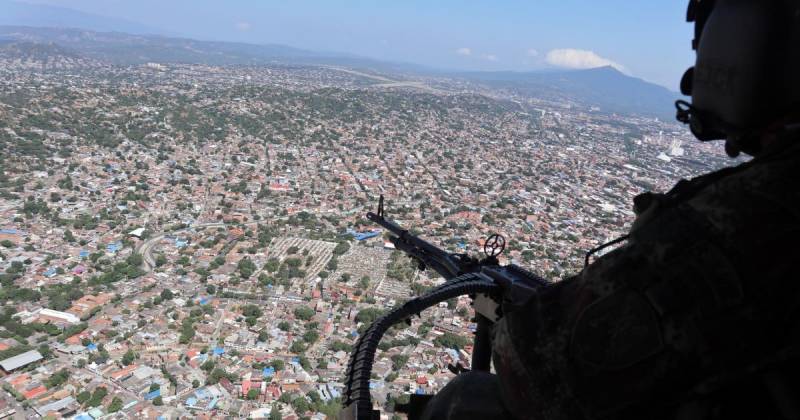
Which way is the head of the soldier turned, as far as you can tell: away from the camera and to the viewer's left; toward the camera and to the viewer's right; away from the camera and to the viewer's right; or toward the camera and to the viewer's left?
away from the camera and to the viewer's left

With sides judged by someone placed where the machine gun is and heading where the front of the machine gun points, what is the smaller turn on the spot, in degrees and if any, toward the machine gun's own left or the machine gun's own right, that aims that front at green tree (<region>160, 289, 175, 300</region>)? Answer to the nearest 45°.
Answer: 0° — it already faces it

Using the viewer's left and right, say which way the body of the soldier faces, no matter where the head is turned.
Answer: facing away from the viewer and to the left of the viewer

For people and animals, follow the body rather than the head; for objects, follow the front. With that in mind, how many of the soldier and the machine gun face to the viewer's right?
0

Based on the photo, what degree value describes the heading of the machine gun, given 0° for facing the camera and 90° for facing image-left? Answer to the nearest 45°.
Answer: approximately 135°

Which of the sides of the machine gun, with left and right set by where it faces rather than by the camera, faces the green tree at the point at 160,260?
front
